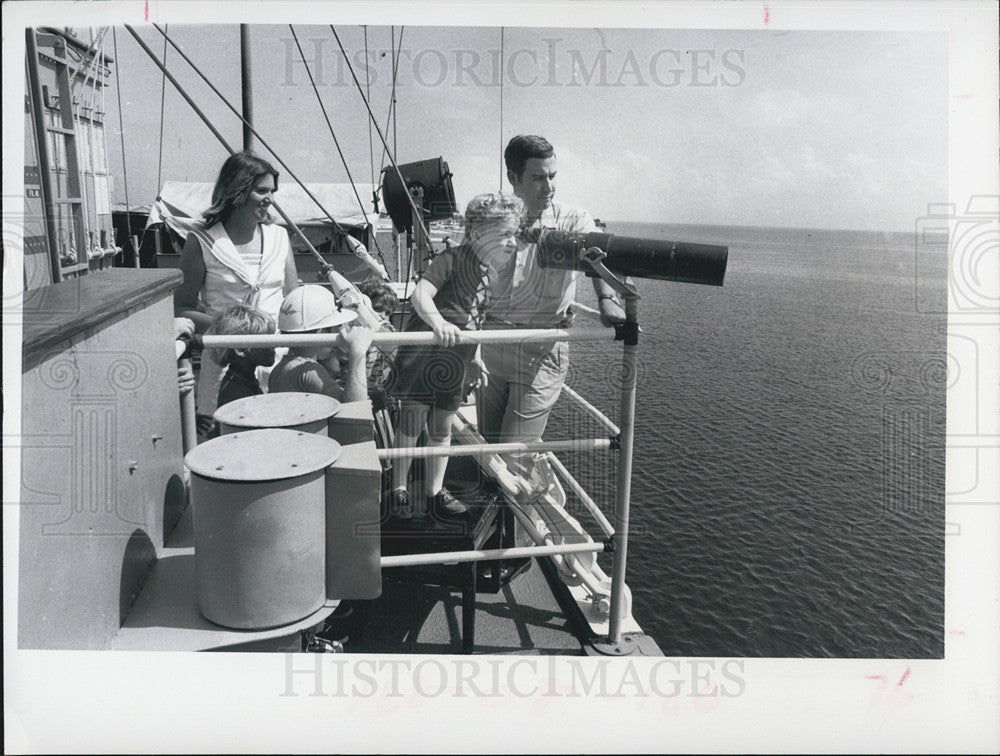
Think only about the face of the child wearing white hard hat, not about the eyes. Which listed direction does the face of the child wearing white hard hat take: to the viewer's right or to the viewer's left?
to the viewer's right

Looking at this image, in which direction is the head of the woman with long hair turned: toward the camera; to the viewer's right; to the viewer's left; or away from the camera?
to the viewer's right

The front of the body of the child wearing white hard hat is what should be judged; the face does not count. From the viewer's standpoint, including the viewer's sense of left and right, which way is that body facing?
facing to the right of the viewer

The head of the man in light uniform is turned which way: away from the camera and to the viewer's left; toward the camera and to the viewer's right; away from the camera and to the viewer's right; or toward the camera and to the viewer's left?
toward the camera and to the viewer's right

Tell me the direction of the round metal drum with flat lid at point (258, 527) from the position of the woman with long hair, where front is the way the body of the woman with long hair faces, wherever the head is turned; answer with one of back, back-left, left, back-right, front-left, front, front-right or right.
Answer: front-right

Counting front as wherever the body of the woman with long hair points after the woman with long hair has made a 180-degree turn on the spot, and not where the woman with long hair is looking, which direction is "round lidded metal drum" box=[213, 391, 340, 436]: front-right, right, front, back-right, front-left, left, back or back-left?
back-left

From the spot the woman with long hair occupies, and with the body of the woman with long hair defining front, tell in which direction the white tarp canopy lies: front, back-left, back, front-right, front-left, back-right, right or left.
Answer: back-left

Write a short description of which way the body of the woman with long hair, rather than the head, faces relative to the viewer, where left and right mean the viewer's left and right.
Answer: facing the viewer and to the right of the viewer

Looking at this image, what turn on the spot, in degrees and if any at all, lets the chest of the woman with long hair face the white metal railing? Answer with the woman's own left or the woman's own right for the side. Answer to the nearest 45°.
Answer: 0° — they already face it

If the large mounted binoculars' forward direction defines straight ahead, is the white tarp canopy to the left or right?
on its left

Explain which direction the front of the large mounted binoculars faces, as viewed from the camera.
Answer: facing to the right of the viewer
